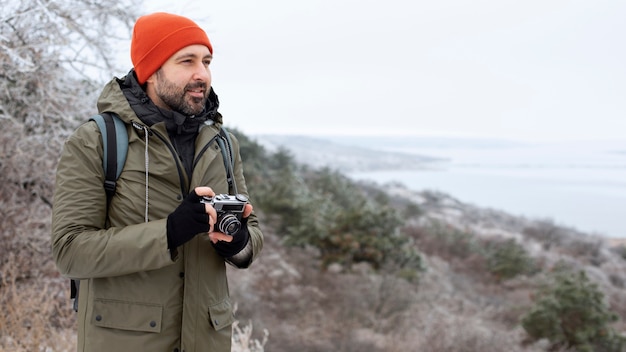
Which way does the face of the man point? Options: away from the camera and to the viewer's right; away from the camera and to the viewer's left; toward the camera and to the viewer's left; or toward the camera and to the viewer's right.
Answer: toward the camera and to the viewer's right

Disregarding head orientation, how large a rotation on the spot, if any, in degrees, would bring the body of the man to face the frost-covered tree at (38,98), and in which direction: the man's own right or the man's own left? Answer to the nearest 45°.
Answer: approximately 135° to the man's own left

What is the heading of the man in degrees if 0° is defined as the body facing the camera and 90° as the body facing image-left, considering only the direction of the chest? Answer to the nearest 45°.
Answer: approximately 315°
